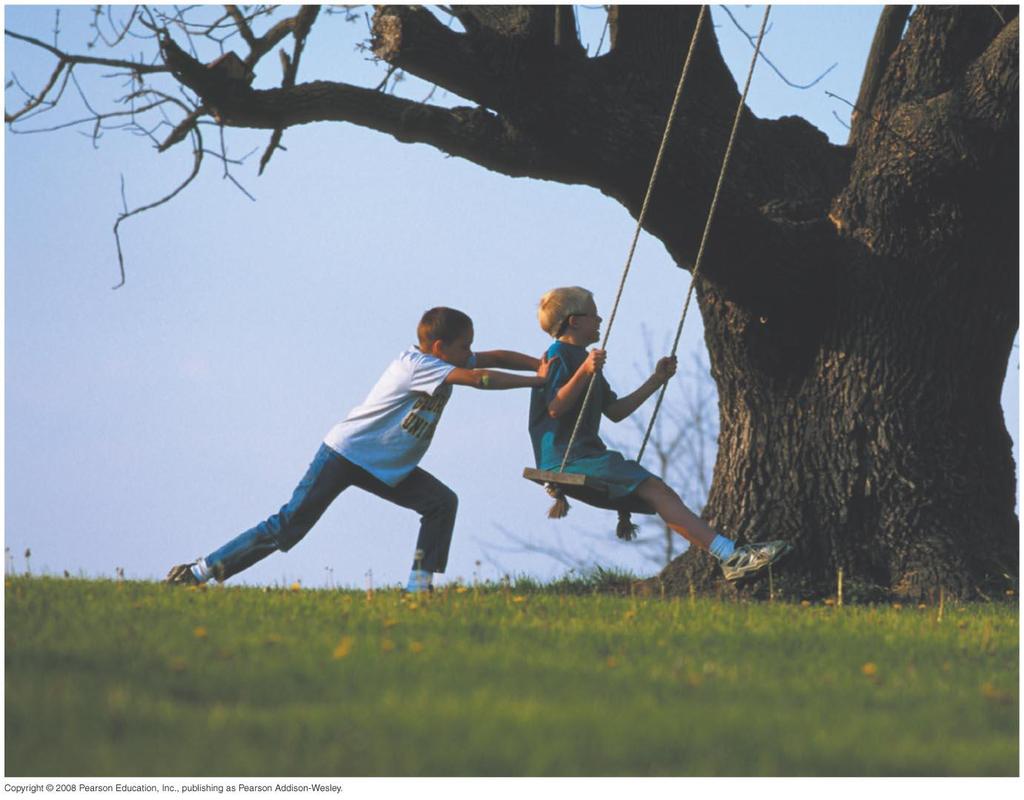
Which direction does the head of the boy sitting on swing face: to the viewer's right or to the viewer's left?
to the viewer's right

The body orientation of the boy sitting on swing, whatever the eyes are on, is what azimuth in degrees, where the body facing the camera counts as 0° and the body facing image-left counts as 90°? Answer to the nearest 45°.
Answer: approximately 270°

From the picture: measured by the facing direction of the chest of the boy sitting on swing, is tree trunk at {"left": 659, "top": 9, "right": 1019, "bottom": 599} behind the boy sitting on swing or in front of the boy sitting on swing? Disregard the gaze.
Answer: in front

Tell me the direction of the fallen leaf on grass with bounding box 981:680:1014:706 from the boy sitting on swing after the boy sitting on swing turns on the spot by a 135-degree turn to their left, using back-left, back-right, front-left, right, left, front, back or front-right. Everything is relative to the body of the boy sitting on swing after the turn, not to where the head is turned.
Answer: back
